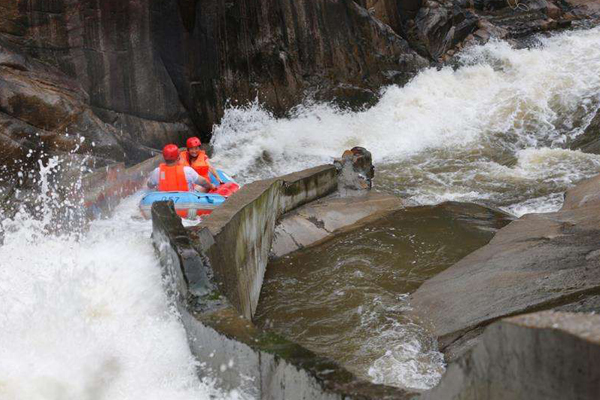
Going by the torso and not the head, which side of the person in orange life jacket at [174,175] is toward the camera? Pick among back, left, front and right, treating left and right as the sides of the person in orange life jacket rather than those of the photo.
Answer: back

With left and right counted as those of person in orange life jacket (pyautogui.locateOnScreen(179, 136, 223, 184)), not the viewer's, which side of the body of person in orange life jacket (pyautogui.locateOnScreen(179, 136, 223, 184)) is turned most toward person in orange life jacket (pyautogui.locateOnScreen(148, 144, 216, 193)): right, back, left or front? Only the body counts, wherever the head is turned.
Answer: front

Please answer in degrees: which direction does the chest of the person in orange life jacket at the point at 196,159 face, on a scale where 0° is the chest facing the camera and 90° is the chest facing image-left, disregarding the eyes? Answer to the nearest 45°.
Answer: approximately 0°

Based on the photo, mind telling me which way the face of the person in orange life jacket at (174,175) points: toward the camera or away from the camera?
away from the camera
